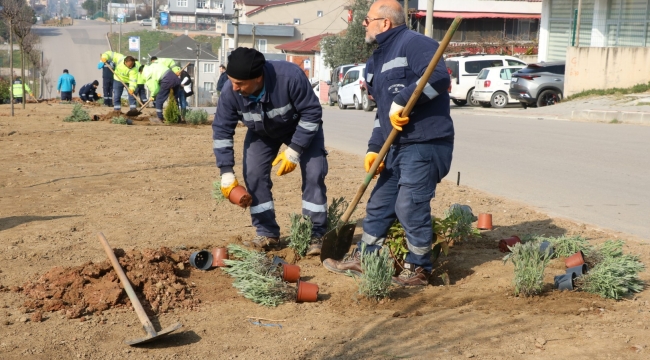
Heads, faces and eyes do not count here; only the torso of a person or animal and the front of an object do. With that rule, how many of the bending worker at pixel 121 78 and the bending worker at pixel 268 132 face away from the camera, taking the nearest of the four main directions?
0

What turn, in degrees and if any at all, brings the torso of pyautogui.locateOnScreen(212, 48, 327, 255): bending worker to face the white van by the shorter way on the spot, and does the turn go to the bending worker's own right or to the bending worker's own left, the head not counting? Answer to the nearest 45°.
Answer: approximately 135° to the bending worker's own right

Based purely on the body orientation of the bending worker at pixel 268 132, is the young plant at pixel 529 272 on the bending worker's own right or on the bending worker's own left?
on the bending worker's own left

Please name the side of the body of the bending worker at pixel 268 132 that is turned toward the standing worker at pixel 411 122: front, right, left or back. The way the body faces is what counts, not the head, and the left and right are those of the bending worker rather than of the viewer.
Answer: left

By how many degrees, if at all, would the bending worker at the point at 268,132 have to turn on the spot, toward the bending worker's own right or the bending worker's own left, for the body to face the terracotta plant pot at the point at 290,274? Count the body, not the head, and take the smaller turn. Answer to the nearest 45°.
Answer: approximately 45° to the bending worker's own left

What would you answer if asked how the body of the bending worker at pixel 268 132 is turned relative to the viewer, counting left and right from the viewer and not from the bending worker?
facing the viewer and to the left of the viewer

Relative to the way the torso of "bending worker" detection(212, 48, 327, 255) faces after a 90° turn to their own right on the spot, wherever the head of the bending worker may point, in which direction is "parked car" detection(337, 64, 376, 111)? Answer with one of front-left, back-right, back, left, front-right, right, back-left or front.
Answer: front-right

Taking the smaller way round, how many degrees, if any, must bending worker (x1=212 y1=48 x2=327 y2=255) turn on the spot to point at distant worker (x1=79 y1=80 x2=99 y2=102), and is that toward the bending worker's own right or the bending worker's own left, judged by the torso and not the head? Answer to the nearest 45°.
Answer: approximately 135° to the bending worker's own right

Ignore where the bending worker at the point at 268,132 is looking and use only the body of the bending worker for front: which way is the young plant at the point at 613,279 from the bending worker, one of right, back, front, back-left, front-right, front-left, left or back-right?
left

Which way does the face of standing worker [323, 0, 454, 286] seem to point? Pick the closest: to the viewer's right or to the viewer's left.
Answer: to the viewer's left

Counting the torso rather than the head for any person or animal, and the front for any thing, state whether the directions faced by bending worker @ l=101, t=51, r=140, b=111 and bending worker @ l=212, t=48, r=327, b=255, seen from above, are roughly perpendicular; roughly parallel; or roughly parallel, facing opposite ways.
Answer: roughly perpendicular

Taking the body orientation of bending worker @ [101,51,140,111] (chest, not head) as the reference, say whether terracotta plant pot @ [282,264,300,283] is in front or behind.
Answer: in front

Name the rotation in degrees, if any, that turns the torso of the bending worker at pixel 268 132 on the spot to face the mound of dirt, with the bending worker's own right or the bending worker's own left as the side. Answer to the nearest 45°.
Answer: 0° — they already face it
